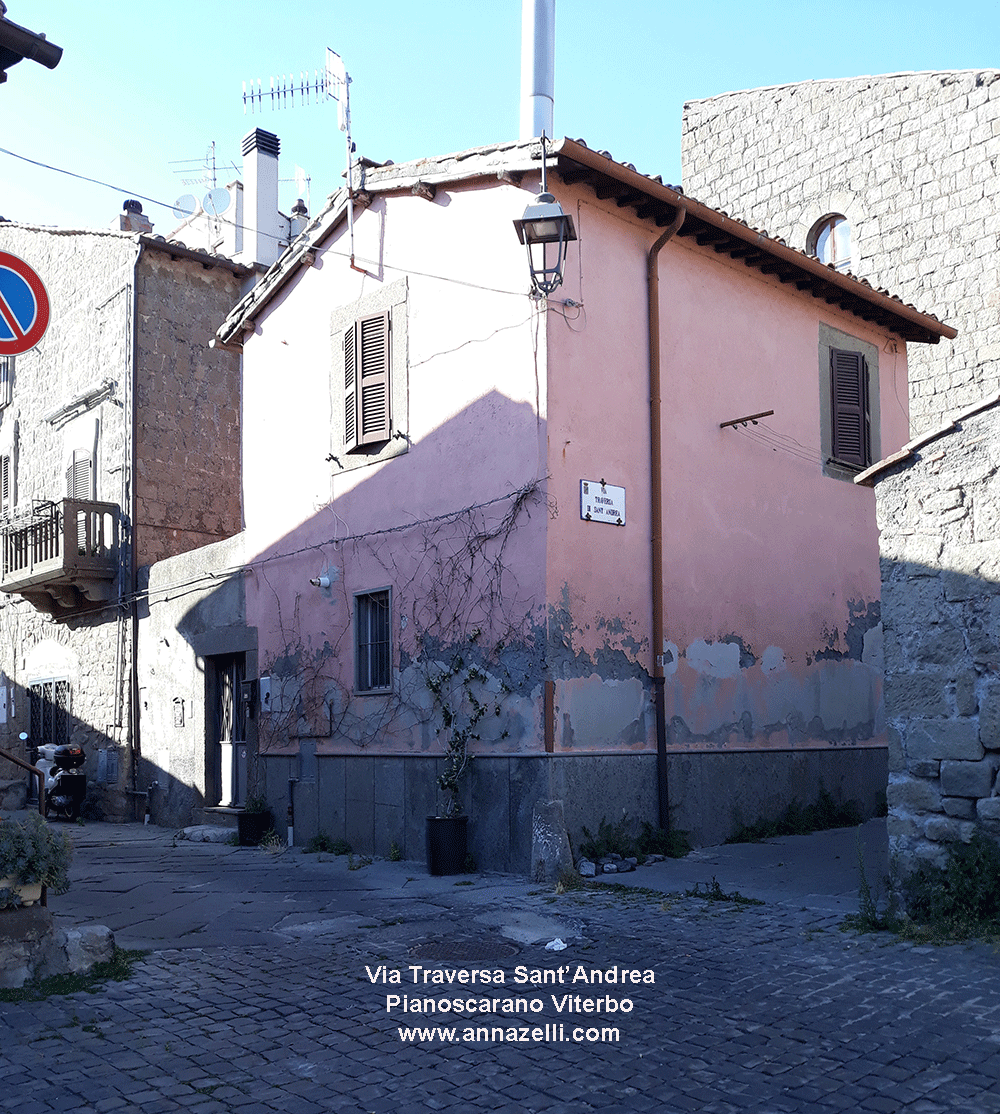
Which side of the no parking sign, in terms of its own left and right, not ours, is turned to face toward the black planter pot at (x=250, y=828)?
back

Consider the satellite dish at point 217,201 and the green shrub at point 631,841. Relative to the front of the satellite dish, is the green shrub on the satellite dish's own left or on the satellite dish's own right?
on the satellite dish's own left

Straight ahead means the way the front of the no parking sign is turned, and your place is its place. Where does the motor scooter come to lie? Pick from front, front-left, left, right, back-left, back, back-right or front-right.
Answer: back

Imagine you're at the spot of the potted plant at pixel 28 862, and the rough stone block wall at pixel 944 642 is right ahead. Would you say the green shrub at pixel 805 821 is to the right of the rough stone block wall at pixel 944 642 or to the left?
left

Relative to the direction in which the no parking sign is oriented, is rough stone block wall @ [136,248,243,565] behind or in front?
behind

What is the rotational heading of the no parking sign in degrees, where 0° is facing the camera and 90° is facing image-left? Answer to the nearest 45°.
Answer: approximately 0°

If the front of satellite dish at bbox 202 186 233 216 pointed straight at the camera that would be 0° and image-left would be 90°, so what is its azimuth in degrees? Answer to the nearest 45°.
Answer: approximately 45°
